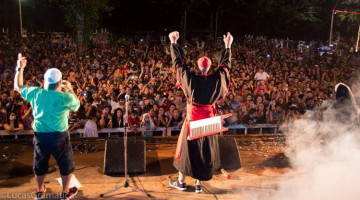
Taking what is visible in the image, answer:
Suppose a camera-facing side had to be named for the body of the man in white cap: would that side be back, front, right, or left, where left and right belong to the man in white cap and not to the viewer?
back

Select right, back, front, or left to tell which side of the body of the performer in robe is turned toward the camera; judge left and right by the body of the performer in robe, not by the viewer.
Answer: back

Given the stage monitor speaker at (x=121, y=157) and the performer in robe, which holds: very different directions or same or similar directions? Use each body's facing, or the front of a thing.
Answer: very different directions

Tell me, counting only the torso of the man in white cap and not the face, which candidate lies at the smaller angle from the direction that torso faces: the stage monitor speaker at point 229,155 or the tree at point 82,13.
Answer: the tree

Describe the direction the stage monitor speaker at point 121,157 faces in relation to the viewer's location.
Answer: facing the viewer

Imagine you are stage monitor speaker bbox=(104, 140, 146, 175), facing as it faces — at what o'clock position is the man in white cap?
The man in white cap is roughly at 1 o'clock from the stage monitor speaker.

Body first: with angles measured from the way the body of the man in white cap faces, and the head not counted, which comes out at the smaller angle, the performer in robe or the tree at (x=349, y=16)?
the tree

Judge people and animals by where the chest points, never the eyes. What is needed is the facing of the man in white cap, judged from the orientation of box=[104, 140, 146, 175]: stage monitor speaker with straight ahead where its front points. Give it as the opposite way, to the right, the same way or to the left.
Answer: the opposite way

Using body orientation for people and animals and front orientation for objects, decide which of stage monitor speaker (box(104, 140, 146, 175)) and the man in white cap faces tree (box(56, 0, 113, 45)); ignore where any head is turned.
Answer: the man in white cap

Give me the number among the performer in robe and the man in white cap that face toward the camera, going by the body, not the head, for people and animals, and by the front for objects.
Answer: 0

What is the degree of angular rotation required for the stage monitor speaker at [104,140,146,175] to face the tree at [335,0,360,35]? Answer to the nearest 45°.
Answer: approximately 135° to its left

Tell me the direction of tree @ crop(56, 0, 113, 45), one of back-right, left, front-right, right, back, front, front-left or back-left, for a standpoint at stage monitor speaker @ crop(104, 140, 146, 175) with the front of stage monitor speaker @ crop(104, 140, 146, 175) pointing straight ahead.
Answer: back
